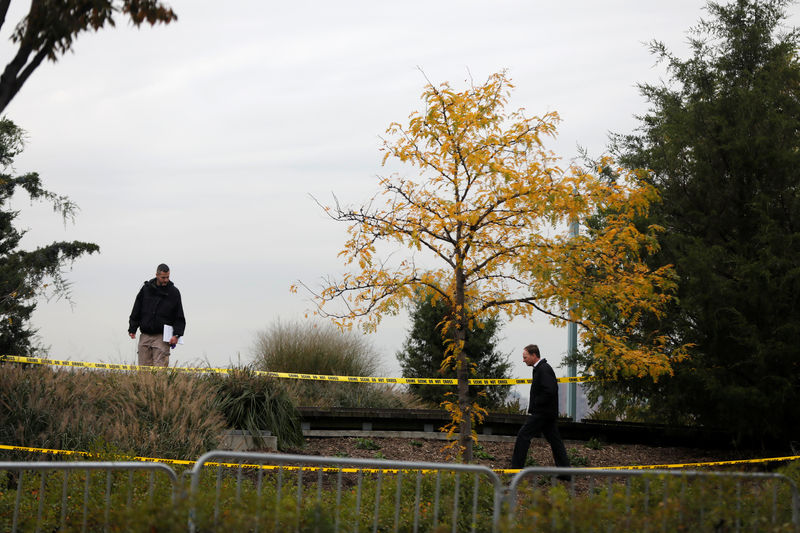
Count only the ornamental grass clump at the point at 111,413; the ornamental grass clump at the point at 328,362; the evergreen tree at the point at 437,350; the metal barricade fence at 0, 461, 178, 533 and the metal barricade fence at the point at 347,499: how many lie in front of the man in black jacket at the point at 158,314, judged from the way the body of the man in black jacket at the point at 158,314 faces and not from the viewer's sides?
3

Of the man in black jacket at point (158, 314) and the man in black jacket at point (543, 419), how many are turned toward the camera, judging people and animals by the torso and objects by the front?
1

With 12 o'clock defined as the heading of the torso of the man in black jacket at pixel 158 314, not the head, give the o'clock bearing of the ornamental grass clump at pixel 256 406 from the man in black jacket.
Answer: The ornamental grass clump is roughly at 11 o'clock from the man in black jacket.

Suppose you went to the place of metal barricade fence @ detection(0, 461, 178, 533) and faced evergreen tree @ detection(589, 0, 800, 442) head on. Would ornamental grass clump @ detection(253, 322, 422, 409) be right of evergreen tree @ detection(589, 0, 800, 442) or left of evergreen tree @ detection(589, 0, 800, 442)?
left

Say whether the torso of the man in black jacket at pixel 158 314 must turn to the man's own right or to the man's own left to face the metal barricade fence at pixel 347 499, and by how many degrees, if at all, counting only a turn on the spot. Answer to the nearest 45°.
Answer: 0° — they already face it

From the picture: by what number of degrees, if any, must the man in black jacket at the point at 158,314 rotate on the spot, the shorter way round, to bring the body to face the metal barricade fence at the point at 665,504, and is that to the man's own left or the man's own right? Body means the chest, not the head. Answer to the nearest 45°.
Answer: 0° — they already face it

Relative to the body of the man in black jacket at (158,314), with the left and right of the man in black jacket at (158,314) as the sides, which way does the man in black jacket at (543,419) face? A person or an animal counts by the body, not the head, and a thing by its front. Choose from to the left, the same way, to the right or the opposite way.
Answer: to the right

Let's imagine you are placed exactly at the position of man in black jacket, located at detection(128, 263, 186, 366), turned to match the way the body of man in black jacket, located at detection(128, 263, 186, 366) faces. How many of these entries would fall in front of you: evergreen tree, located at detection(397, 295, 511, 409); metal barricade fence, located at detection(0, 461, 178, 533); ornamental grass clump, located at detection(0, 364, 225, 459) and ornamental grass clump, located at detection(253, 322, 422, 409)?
2

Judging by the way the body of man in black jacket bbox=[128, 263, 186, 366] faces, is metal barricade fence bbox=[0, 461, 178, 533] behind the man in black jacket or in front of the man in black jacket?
in front

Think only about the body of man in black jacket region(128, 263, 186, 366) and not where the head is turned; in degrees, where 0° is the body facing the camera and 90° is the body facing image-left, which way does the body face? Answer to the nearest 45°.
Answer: approximately 0°

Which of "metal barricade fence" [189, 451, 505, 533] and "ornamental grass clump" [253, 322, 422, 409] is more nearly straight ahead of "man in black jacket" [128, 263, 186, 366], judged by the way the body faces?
the metal barricade fence

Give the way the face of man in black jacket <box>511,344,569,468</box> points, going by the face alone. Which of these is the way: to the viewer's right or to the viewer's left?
to the viewer's left

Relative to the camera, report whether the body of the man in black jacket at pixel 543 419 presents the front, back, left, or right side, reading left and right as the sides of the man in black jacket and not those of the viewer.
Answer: left

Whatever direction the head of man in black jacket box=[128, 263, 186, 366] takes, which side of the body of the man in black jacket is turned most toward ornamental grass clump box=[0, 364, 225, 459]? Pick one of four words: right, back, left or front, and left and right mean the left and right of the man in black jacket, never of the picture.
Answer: front

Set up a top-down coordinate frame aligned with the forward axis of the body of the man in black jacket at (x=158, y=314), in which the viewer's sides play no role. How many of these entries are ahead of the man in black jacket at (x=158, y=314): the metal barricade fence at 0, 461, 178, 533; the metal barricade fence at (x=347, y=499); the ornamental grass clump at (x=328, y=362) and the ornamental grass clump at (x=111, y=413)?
3

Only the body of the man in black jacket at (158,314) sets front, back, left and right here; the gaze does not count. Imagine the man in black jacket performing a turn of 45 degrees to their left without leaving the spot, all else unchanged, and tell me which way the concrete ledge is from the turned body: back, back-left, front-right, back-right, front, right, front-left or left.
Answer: front-left
